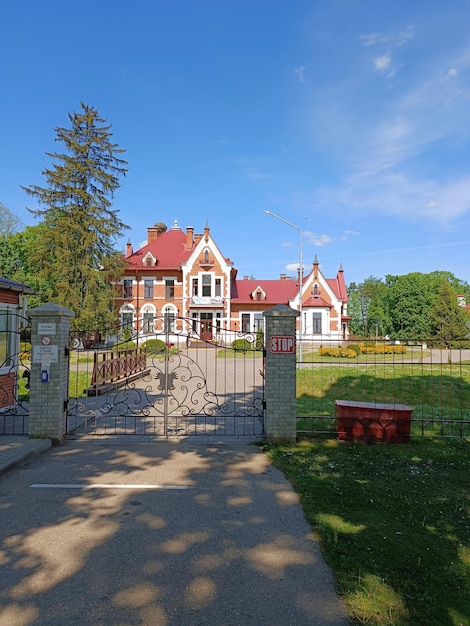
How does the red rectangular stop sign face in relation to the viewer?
toward the camera

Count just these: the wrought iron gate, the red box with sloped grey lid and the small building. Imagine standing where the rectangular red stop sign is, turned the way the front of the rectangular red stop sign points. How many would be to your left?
1

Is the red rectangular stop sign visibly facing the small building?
no

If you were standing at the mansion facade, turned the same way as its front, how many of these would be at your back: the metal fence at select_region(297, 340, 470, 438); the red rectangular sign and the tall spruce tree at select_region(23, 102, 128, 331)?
0

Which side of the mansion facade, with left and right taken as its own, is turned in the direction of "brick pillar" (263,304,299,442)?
front

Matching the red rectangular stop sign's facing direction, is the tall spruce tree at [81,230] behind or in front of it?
behind

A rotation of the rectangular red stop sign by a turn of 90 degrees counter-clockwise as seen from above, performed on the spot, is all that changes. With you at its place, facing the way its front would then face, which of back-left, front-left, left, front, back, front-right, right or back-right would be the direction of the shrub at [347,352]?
left

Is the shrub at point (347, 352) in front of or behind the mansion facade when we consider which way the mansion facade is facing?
in front

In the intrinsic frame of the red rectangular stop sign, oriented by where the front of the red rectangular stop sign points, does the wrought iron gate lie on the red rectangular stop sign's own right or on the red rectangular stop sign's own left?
on the red rectangular stop sign's own right

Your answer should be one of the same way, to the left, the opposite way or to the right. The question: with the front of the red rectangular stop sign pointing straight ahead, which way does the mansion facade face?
the same way

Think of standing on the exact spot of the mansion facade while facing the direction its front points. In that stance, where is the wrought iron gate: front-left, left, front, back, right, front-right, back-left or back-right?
front

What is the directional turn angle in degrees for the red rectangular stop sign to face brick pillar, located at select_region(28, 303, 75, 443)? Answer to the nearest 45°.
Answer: approximately 90° to its right

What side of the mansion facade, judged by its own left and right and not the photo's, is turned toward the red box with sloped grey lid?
front

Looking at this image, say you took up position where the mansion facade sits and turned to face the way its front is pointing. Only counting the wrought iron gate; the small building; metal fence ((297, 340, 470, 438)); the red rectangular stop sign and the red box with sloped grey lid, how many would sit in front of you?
5

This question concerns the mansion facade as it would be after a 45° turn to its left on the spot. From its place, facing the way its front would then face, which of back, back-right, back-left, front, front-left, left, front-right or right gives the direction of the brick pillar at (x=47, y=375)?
front-right

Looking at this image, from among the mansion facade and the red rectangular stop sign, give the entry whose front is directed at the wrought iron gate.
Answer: the mansion facade
